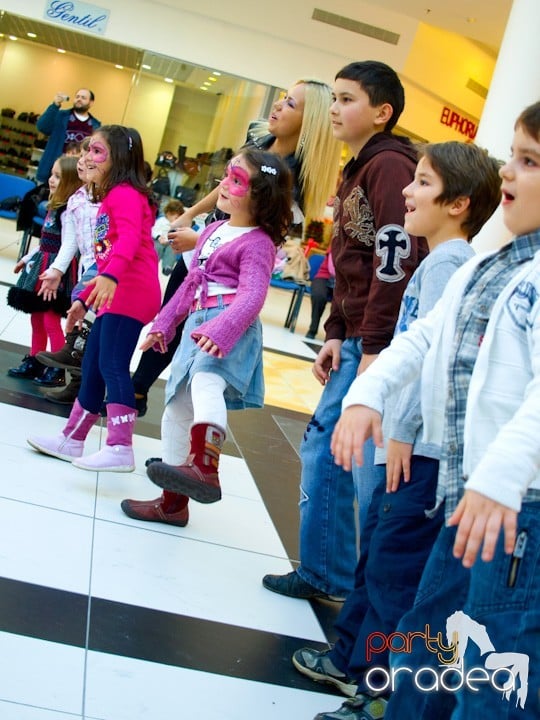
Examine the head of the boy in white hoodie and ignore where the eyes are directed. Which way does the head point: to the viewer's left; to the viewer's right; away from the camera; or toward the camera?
to the viewer's left

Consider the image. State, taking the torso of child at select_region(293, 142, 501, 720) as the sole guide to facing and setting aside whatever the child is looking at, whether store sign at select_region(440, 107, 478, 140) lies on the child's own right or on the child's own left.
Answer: on the child's own right

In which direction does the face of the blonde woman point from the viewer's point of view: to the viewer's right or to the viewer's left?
to the viewer's left

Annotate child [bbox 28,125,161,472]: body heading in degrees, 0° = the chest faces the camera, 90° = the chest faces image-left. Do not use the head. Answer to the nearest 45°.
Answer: approximately 90°

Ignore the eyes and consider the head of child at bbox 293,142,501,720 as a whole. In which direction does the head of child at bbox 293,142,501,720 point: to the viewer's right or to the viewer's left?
to the viewer's left
